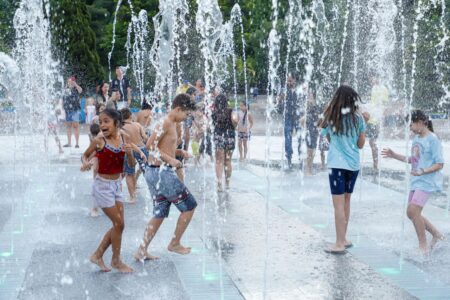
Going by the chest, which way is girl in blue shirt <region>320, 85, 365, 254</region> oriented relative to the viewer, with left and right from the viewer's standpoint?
facing away from the viewer and to the left of the viewer

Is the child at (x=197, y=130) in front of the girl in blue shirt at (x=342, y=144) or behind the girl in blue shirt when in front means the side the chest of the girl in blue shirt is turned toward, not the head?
in front

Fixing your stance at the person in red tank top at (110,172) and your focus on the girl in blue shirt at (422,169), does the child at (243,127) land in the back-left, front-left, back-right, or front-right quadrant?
front-left

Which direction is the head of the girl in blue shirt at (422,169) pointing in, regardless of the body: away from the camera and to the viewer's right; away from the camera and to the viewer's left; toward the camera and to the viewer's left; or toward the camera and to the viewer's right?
toward the camera and to the viewer's left

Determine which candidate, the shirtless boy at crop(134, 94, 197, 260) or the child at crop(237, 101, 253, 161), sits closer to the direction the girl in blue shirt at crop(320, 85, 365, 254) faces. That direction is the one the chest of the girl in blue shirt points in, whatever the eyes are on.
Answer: the child
